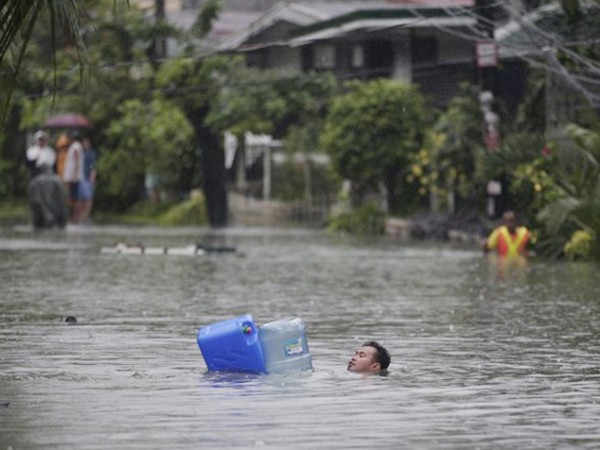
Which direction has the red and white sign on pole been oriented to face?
toward the camera

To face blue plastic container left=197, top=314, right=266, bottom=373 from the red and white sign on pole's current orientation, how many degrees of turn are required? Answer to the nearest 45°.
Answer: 0° — it already faces it
